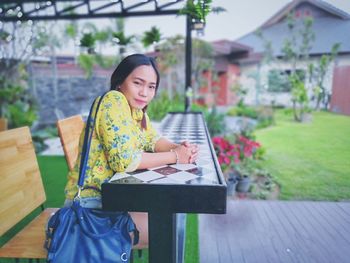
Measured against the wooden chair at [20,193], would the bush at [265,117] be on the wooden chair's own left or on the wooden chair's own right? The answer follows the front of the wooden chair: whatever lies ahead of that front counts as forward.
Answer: on the wooden chair's own left

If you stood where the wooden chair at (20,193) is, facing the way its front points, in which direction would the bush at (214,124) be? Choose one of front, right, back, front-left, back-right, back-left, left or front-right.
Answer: left

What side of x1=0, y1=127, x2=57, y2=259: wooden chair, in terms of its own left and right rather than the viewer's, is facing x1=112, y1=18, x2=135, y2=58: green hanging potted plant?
left

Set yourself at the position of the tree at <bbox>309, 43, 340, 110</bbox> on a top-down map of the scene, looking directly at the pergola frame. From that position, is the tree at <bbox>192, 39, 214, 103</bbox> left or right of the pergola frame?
right

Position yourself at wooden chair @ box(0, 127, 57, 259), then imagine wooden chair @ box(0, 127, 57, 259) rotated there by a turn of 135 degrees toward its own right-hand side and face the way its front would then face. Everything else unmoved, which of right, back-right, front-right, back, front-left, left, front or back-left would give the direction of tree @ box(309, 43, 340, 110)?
back

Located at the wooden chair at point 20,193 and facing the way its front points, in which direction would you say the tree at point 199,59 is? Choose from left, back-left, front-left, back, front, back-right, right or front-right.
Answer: left

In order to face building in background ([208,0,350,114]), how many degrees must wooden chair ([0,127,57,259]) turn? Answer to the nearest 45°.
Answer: approximately 45° to its left

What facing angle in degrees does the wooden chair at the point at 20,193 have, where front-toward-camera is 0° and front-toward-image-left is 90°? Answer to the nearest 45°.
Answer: approximately 315°

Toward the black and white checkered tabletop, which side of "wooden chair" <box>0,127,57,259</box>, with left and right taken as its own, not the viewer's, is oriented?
front

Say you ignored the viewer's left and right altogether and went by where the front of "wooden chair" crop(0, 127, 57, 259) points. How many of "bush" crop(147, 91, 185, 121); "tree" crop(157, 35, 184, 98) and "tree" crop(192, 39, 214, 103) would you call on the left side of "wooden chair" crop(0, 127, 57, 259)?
3

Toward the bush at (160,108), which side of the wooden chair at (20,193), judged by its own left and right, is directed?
left

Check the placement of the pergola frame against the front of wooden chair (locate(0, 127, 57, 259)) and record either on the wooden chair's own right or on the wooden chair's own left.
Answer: on the wooden chair's own left
